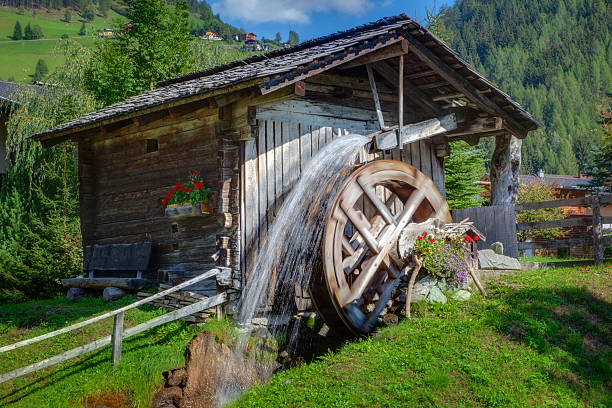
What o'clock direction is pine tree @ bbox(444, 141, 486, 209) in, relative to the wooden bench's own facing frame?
The pine tree is roughly at 7 o'clock from the wooden bench.

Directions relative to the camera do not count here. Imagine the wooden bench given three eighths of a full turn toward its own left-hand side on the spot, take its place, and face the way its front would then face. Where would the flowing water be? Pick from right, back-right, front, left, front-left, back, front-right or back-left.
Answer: front-right

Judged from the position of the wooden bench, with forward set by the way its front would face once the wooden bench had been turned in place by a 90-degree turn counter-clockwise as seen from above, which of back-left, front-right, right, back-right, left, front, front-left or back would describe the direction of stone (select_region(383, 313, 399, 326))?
front

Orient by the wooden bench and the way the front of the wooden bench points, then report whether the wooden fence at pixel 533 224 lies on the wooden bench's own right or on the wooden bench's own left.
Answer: on the wooden bench's own left

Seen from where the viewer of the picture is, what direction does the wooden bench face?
facing the viewer and to the left of the viewer

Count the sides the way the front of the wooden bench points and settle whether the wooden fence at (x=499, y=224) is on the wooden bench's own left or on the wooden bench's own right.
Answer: on the wooden bench's own left

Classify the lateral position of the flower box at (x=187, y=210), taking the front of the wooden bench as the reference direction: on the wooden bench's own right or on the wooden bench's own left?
on the wooden bench's own left

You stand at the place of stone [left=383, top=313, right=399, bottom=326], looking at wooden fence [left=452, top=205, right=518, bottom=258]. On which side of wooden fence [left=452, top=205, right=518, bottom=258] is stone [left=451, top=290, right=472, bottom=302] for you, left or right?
right

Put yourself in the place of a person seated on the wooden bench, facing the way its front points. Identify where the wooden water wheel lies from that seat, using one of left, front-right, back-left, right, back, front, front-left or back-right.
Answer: left

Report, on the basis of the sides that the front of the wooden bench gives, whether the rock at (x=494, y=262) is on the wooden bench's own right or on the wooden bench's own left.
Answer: on the wooden bench's own left

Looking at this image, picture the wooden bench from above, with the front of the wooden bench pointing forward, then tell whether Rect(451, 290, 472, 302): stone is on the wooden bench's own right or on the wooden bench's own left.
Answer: on the wooden bench's own left

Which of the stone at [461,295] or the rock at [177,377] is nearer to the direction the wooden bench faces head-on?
the rock

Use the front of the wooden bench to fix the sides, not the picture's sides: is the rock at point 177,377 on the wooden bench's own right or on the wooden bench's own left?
on the wooden bench's own left

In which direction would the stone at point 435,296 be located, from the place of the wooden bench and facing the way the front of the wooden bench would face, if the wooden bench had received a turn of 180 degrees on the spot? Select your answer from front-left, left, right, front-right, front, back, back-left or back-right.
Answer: right

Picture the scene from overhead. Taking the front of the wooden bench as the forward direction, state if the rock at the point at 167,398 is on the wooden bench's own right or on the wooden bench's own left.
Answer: on the wooden bench's own left
